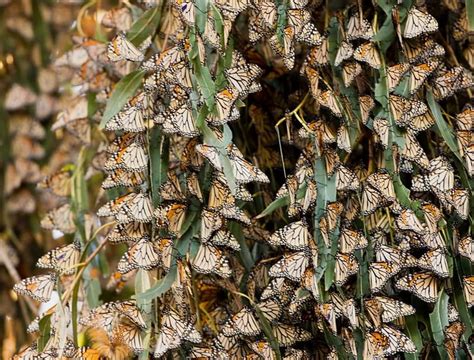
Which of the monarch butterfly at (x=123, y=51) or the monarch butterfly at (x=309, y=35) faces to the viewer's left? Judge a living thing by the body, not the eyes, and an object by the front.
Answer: the monarch butterfly at (x=123, y=51)

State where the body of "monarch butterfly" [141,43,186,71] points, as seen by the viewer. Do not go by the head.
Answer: to the viewer's right

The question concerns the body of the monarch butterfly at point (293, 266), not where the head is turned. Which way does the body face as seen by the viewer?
to the viewer's right

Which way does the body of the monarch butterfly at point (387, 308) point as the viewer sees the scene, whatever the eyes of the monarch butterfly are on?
to the viewer's left

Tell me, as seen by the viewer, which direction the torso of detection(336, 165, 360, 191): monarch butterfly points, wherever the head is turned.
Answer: to the viewer's left

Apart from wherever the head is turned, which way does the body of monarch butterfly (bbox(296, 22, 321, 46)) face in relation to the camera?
to the viewer's right
